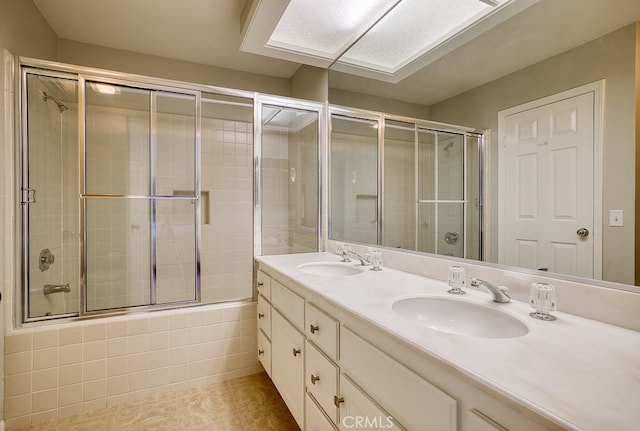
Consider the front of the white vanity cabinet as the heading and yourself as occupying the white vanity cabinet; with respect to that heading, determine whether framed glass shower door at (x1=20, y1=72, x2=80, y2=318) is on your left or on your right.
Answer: on your right

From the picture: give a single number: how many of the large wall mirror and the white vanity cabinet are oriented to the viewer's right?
0

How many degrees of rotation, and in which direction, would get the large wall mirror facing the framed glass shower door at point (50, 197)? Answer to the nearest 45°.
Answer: approximately 45° to its right

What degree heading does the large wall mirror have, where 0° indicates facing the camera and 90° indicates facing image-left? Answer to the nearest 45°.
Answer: approximately 45°

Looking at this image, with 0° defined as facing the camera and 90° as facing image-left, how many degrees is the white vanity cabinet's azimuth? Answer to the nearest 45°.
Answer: approximately 45°
